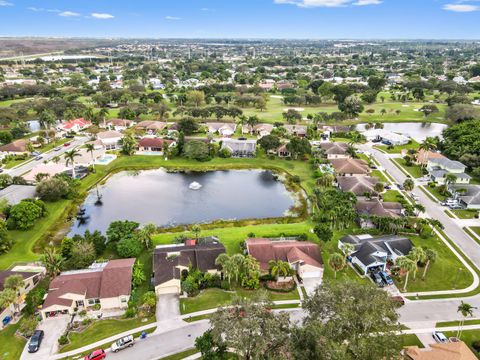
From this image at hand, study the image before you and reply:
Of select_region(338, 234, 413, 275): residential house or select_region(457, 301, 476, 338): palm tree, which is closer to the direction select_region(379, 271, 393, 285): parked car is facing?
the residential house

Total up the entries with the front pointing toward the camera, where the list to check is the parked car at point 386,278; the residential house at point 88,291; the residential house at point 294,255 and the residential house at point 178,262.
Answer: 3

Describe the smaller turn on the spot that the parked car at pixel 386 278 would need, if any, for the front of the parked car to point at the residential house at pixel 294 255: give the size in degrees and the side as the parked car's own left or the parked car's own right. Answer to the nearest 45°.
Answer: approximately 45° to the parked car's own left

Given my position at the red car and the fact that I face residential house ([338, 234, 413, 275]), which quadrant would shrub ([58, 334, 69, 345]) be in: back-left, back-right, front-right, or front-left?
back-left

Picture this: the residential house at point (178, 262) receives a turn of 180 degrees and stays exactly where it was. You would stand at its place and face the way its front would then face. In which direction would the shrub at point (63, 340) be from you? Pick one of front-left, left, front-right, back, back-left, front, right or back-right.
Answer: back-left

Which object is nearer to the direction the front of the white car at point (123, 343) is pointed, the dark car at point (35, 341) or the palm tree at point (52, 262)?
the dark car

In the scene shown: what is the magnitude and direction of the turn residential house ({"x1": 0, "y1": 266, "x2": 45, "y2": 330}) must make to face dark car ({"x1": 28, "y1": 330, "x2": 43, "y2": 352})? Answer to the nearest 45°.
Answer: approximately 45° to its right

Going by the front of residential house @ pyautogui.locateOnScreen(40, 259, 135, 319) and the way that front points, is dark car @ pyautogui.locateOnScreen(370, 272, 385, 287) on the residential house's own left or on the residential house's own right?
on the residential house's own left
